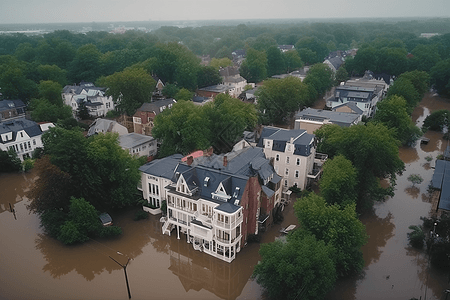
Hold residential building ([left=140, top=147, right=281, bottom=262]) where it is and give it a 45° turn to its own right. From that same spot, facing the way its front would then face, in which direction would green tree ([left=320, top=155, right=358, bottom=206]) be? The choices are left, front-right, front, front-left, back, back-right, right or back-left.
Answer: back

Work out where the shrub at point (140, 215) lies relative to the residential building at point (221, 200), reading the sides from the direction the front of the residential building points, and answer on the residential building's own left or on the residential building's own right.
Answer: on the residential building's own right

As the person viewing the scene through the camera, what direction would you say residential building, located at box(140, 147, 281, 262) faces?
facing the viewer and to the left of the viewer

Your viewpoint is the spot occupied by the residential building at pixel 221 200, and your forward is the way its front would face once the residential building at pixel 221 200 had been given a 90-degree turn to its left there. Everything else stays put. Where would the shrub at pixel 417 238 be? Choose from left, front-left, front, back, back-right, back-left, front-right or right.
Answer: front-left

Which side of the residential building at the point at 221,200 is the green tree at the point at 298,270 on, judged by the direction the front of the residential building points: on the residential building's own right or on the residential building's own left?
on the residential building's own left

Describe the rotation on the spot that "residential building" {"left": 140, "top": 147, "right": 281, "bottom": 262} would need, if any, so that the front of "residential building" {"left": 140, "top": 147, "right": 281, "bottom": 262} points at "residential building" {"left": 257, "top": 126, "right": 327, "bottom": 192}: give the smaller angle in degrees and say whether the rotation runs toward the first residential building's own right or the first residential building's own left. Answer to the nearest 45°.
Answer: approximately 180°

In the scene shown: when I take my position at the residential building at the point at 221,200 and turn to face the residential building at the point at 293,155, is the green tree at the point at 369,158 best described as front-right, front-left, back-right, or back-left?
front-right

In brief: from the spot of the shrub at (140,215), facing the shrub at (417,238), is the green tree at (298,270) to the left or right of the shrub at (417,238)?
right

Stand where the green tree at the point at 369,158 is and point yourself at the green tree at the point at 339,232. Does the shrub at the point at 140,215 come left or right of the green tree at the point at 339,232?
right

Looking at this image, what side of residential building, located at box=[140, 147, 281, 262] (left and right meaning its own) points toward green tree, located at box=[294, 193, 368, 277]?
left

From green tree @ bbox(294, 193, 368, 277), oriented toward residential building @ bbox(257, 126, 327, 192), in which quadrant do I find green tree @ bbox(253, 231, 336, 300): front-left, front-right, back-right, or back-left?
back-left
